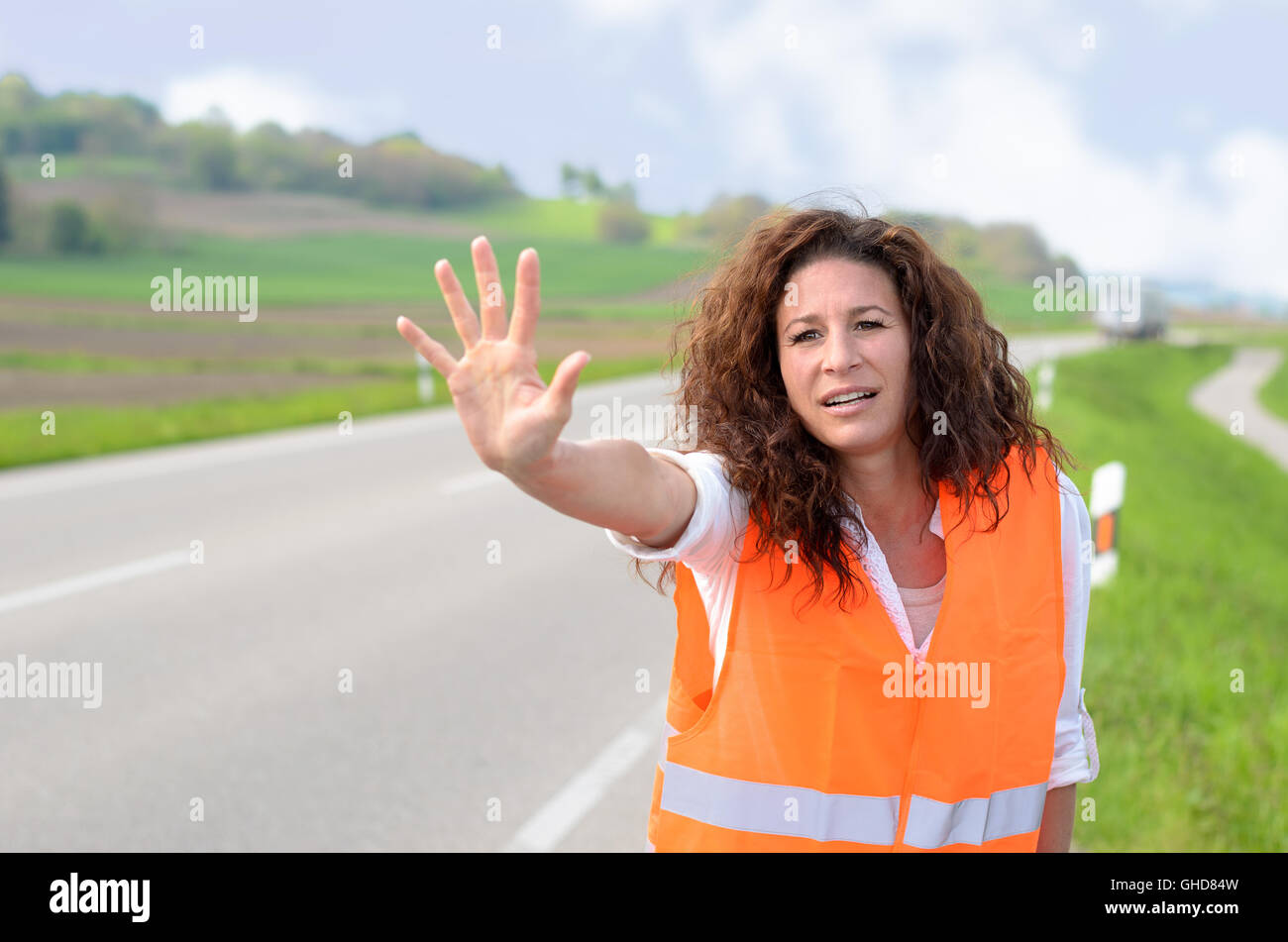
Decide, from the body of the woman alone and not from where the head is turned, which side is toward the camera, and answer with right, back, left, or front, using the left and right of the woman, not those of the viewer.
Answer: front
